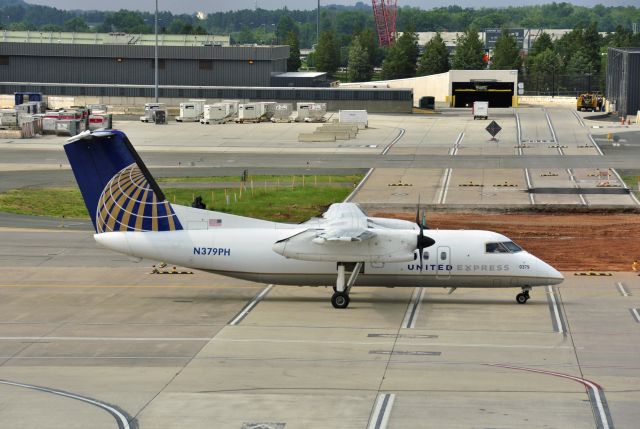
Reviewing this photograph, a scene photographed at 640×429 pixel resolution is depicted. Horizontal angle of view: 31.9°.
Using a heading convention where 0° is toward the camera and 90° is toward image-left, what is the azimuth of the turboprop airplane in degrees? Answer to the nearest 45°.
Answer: approximately 270°
